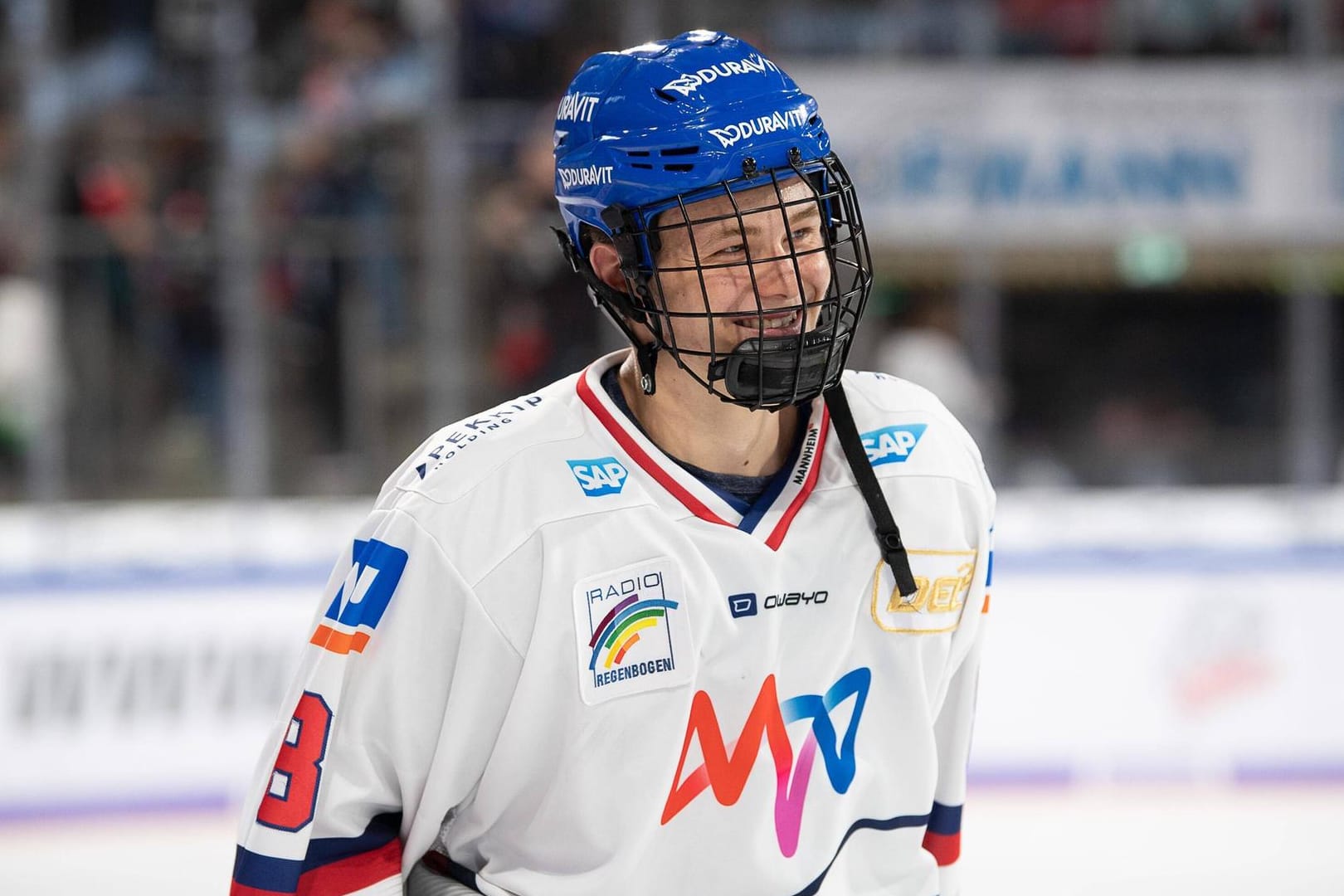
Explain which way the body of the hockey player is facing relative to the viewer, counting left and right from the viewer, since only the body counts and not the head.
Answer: facing the viewer and to the right of the viewer

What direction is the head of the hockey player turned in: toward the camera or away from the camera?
toward the camera
